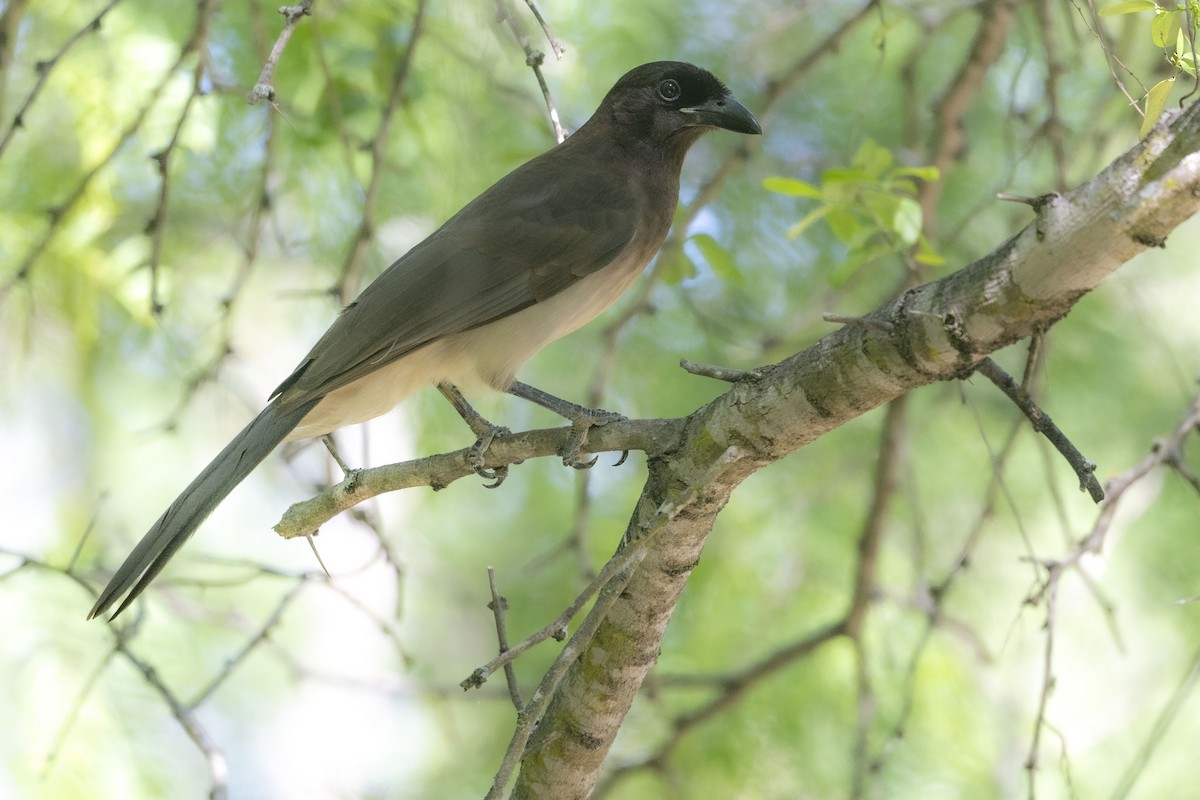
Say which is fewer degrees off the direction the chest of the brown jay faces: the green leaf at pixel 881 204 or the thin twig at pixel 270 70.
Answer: the green leaf

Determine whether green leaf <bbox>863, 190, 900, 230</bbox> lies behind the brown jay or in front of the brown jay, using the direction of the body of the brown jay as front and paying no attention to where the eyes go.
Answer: in front

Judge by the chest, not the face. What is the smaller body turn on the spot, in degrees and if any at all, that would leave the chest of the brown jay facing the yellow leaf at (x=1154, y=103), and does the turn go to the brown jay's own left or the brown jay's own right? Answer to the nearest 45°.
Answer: approximately 45° to the brown jay's own right

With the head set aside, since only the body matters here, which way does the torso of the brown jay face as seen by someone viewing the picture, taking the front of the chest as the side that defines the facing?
to the viewer's right
